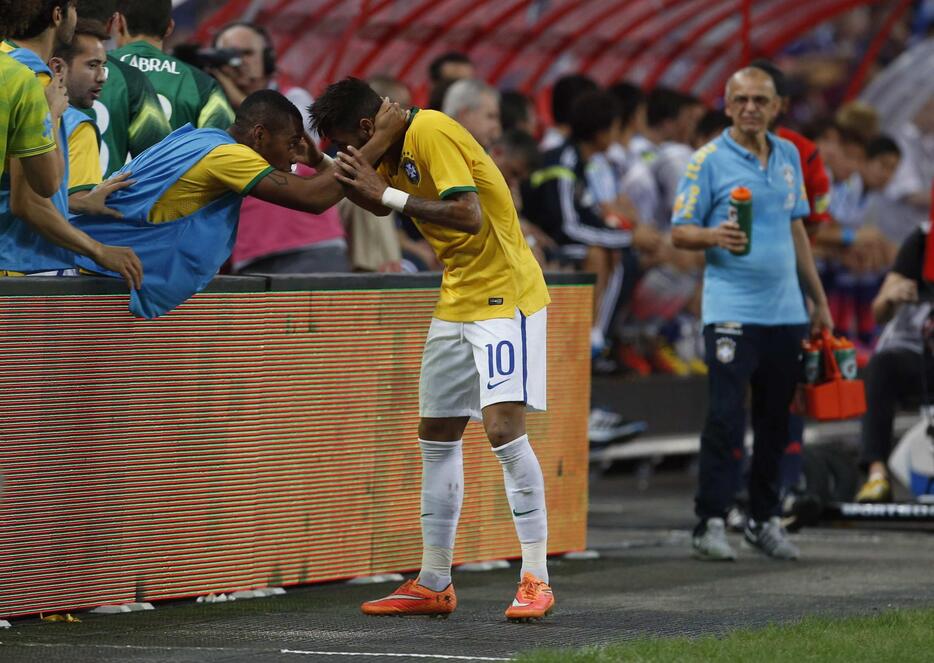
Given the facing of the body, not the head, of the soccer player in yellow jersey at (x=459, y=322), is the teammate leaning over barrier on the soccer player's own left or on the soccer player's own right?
on the soccer player's own right

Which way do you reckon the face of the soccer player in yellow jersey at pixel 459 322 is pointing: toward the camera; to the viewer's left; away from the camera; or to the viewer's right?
to the viewer's left

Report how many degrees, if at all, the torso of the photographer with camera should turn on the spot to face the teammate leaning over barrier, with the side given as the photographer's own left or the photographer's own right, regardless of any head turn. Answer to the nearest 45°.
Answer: approximately 45° to the photographer's own left

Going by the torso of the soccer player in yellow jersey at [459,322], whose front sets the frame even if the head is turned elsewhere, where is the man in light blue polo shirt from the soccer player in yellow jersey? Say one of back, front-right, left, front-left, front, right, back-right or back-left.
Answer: back

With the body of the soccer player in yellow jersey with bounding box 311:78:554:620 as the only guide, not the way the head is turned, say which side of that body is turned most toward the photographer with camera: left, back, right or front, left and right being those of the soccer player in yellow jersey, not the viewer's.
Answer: right

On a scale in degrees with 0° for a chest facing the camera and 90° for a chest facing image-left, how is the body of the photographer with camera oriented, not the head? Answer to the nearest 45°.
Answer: approximately 45°

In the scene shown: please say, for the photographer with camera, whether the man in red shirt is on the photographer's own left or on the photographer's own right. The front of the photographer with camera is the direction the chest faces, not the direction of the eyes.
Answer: on the photographer's own left

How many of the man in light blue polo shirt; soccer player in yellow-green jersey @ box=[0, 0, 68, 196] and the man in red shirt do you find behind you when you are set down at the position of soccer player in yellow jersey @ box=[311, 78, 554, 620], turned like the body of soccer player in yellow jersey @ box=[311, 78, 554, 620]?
2

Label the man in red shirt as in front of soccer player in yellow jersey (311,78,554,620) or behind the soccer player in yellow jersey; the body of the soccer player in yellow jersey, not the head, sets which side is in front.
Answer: behind

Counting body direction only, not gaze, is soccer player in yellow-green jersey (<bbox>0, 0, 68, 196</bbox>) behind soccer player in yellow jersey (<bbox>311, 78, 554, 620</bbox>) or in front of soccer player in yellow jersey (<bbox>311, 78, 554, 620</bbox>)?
in front

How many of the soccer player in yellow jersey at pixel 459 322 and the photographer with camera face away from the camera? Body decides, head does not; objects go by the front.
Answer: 0
